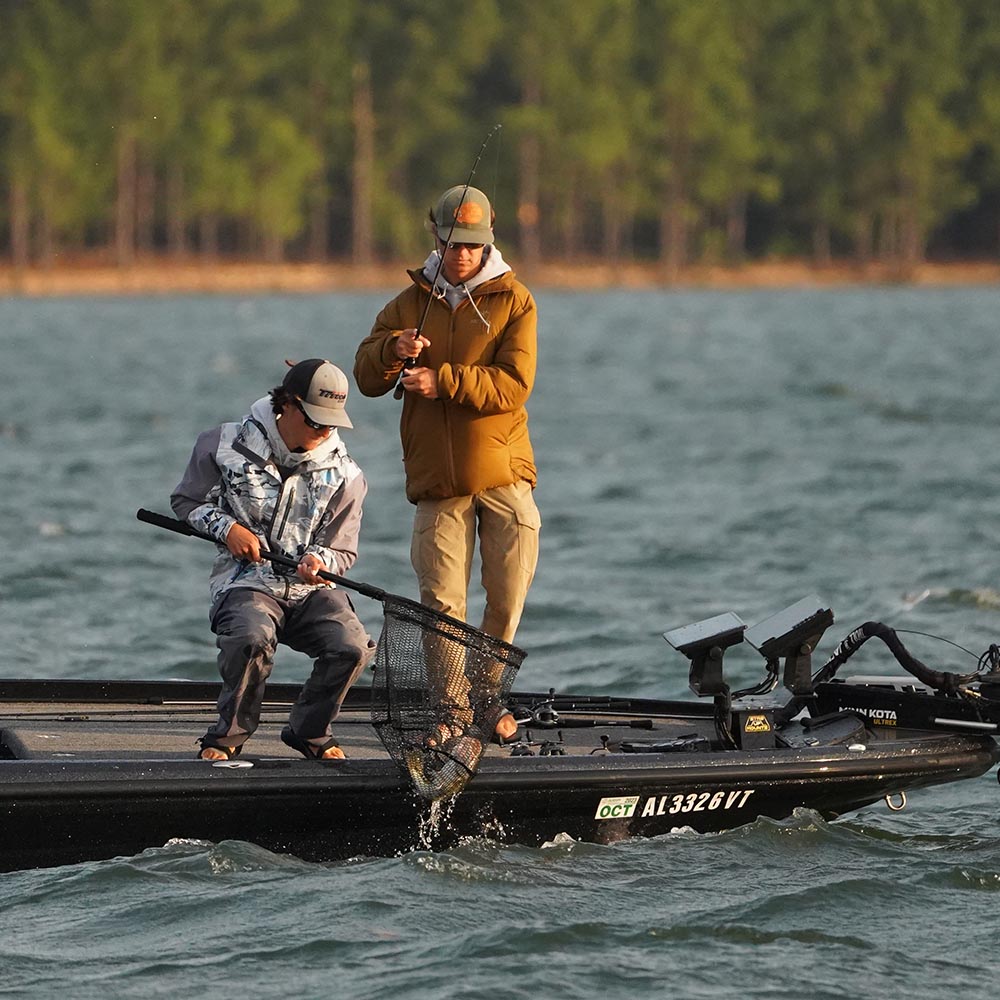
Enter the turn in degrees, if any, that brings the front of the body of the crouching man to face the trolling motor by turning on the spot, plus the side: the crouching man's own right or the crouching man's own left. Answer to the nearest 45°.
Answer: approximately 90° to the crouching man's own left

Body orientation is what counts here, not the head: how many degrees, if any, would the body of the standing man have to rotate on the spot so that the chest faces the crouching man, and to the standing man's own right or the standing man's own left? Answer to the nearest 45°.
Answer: approximately 45° to the standing man's own right

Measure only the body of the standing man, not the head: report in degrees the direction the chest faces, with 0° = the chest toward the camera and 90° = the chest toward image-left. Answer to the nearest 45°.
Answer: approximately 0°

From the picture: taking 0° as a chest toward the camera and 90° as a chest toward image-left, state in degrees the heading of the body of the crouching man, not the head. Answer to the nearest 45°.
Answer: approximately 0°

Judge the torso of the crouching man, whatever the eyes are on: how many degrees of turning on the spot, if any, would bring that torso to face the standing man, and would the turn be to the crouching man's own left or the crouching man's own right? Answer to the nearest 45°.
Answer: approximately 135° to the crouching man's own left

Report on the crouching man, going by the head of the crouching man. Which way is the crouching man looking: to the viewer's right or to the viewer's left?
to the viewer's right

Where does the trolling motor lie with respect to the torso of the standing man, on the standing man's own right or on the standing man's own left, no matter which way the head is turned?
on the standing man's own left

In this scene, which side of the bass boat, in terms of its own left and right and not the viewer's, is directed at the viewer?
right
